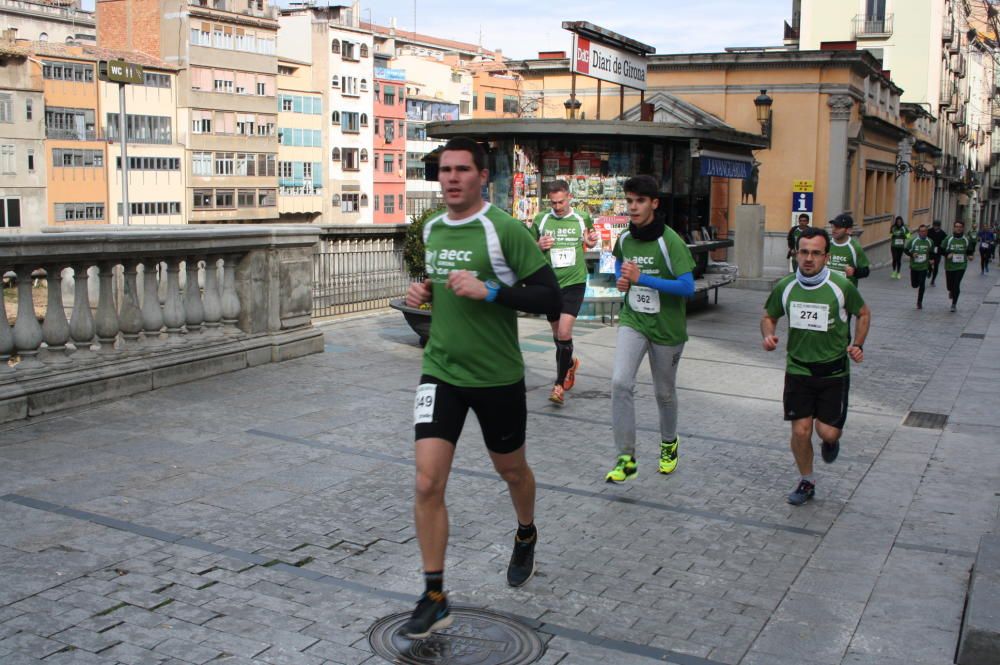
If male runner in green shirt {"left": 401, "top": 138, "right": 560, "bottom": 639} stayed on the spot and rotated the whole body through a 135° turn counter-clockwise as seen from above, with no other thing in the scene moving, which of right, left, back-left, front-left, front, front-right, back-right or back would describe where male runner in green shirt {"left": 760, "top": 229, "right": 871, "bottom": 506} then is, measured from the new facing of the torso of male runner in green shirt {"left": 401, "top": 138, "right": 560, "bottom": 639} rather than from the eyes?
front-left

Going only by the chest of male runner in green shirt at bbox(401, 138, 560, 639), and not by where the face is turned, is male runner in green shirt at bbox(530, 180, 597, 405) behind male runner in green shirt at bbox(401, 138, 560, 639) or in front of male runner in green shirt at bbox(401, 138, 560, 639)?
behind

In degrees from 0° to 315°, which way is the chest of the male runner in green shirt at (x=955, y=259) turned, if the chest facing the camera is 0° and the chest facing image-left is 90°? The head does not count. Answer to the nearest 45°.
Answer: approximately 0°

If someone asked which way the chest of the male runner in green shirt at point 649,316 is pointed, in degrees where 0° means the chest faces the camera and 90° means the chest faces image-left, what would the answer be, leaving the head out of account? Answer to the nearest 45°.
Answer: approximately 45°

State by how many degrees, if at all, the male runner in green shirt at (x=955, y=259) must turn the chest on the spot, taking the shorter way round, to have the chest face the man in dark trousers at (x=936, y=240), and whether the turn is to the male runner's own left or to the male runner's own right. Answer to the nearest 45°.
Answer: approximately 180°

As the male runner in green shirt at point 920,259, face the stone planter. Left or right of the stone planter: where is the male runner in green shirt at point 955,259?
left

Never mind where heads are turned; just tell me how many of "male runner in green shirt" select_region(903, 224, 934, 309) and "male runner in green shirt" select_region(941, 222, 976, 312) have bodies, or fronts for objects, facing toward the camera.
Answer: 2
